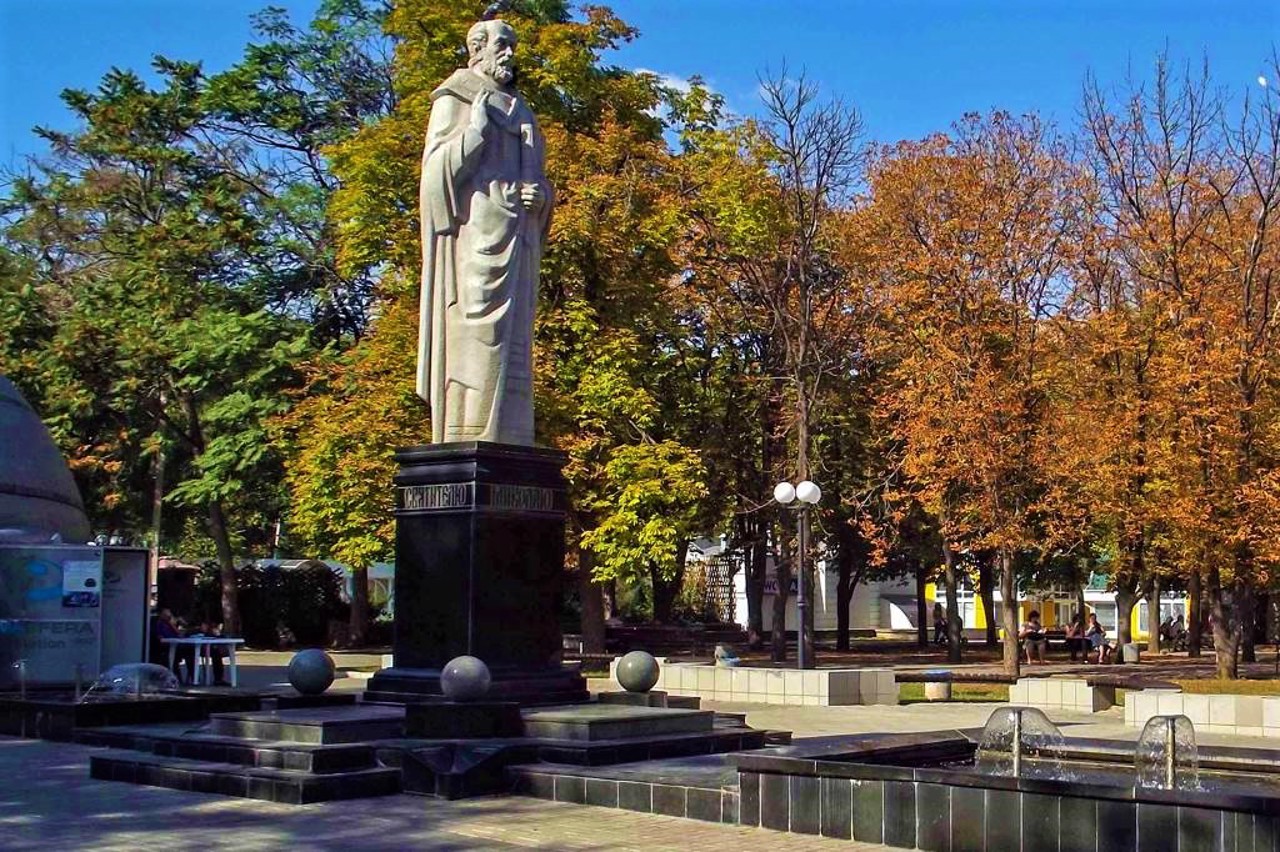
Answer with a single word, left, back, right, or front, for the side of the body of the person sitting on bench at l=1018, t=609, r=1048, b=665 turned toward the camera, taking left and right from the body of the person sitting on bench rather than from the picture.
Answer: front

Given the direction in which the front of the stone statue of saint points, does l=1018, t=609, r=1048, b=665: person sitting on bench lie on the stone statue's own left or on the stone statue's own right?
on the stone statue's own left

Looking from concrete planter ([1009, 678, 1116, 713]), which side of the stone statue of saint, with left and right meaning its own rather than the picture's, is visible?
left

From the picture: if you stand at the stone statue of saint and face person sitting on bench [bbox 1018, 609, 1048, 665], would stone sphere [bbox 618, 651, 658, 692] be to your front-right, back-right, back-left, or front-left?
front-right

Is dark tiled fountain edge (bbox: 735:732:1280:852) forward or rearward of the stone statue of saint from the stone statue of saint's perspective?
forward

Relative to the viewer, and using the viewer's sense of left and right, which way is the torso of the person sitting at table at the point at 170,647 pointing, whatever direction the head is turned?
facing to the right of the viewer

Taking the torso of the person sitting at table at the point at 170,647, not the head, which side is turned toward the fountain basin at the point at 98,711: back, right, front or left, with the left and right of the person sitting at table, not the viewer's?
right

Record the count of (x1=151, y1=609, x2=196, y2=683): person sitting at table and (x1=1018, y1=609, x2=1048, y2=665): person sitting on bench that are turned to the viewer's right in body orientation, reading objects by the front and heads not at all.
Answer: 1

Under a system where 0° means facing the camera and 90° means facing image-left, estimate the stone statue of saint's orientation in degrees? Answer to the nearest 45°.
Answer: approximately 315°

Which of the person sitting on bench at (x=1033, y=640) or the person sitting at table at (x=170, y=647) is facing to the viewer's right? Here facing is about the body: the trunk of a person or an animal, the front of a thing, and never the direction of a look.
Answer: the person sitting at table
